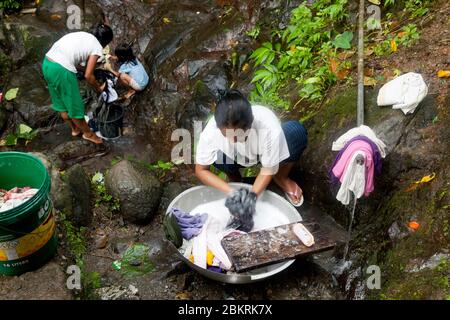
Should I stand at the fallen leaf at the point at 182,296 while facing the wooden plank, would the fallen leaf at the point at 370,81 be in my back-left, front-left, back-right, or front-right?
front-left

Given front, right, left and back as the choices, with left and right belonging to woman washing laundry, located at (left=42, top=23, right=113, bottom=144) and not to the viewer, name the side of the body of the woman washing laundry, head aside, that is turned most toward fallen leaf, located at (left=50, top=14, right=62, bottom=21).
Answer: left

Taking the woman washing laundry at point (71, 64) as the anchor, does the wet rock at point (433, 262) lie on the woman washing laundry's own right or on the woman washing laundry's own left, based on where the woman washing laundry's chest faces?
on the woman washing laundry's own right

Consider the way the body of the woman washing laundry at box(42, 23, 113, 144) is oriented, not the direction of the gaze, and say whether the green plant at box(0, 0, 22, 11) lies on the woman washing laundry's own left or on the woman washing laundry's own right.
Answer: on the woman washing laundry's own left

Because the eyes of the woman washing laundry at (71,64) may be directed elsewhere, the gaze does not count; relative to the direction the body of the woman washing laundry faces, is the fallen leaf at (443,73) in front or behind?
in front

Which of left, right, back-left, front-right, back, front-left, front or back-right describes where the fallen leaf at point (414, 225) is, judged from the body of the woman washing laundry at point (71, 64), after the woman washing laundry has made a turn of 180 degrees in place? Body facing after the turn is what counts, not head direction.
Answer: back-left

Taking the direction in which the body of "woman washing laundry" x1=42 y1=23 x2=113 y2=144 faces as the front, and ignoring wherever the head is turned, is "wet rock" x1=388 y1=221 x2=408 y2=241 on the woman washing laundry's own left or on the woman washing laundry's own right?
on the woman washing laundry's own right

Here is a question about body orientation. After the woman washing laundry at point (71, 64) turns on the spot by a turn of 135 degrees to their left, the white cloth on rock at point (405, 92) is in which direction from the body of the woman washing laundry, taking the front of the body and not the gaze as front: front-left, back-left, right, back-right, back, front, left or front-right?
back

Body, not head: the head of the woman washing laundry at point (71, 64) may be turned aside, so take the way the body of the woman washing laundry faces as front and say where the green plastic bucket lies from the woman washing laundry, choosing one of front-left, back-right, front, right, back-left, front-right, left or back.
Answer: right

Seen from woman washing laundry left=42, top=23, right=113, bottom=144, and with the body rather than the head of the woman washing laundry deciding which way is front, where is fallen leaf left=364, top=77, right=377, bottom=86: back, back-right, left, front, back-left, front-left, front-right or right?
front-right

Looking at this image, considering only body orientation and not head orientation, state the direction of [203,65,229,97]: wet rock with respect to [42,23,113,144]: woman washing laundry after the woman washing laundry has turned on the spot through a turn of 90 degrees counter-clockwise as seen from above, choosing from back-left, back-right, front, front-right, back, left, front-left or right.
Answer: right

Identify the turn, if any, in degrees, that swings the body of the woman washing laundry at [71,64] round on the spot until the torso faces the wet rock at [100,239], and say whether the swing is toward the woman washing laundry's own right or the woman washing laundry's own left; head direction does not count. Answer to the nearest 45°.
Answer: approximately 90° to the woman washing laundry's own right

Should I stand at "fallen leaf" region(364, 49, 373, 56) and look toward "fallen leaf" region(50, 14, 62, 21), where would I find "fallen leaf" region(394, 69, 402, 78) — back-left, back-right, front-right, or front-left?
back-left

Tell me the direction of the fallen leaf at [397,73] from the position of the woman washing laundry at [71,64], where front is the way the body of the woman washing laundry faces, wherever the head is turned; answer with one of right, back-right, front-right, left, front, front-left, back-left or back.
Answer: front-right

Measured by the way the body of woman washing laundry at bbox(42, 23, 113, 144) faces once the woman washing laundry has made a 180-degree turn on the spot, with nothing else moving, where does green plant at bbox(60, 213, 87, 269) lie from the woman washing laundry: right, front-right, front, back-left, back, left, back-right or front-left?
left

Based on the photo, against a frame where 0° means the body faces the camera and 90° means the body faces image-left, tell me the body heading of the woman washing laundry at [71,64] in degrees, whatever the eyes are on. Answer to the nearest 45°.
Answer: approximately 270°

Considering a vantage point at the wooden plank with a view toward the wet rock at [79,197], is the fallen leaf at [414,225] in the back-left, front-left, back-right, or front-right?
back-right

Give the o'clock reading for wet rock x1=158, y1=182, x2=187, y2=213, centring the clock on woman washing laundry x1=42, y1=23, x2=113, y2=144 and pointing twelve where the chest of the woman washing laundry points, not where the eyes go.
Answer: The wet rock is roughly at 2 o'clock from the woman washing laundry.

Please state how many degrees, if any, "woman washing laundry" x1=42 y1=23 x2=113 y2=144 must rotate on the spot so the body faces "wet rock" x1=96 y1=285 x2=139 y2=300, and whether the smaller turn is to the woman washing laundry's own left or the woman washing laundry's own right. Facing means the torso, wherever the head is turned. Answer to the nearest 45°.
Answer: approximately 90° to the woman washing laundry's own right

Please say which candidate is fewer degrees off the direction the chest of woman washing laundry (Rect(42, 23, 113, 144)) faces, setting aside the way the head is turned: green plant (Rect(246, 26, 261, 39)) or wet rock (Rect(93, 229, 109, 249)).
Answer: the green plant

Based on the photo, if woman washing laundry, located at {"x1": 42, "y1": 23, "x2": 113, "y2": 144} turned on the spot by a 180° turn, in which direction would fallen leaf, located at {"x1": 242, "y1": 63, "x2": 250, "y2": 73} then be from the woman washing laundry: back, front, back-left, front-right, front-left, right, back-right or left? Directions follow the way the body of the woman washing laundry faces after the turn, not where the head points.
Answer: back
